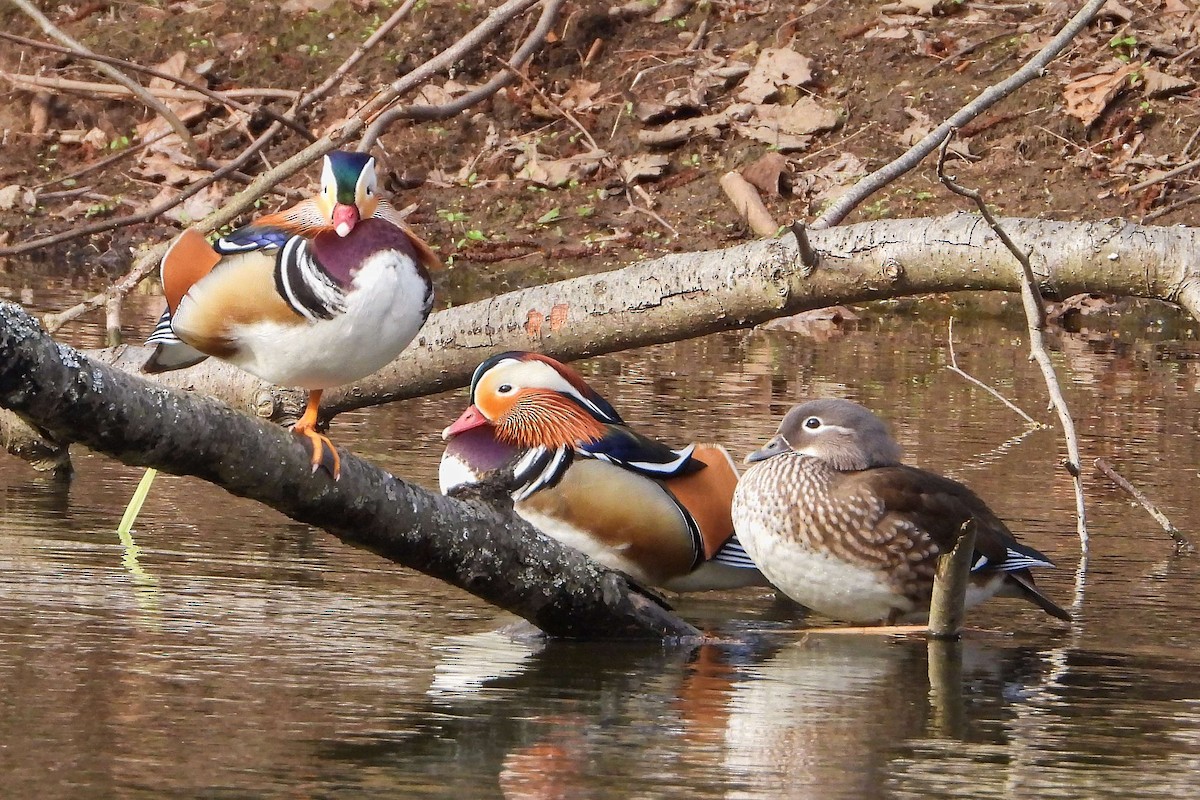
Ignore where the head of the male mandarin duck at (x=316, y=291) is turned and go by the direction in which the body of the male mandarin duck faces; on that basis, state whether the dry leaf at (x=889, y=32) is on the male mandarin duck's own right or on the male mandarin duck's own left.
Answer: on the male mandarin duck's own left

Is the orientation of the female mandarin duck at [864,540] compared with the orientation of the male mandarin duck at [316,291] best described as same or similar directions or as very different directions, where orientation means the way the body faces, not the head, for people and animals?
very different directions

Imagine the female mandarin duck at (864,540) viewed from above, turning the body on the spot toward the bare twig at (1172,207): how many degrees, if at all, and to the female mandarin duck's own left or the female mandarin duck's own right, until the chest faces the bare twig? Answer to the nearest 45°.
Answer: approximately 90° to the female mandarin duck's own right

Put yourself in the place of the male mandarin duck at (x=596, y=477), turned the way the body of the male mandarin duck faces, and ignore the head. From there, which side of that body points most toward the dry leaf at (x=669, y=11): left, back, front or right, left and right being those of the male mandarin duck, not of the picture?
right

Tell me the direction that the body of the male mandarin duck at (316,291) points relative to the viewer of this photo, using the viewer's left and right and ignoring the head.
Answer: facing the viewer and to the right of the viewer

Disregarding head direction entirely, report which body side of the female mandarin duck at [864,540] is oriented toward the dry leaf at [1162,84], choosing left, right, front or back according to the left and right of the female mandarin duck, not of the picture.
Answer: right

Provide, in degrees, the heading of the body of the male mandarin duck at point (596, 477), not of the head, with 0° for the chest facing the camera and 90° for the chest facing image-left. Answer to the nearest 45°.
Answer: approximately 90°

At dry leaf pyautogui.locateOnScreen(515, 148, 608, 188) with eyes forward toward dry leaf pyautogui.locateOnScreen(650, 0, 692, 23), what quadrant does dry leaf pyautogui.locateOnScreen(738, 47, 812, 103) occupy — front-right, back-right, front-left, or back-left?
front-right

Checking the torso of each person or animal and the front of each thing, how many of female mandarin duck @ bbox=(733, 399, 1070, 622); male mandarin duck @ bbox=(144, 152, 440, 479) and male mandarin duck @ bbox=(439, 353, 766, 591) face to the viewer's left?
2

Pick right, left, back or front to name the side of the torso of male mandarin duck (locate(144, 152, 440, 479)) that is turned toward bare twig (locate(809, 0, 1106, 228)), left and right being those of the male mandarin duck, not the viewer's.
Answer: left

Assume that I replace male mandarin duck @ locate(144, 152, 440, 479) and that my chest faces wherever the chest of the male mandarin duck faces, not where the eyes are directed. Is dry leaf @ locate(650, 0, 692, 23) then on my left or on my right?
on my left

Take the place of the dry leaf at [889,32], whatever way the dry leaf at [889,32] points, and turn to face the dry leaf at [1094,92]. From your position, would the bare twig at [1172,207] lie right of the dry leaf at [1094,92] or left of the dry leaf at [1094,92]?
right

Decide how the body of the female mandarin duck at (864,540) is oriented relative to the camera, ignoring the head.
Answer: to the viewer's left

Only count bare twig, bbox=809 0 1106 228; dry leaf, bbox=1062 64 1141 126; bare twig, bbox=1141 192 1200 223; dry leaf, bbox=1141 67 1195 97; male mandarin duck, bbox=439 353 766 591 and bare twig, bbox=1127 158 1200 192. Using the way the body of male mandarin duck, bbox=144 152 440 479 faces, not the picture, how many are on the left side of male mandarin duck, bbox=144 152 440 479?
6

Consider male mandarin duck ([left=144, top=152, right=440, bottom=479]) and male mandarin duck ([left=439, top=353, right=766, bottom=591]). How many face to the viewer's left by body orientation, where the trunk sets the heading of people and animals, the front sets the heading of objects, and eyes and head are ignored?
1

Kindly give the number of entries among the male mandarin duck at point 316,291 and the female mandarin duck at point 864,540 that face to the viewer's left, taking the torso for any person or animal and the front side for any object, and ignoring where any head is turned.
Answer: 1

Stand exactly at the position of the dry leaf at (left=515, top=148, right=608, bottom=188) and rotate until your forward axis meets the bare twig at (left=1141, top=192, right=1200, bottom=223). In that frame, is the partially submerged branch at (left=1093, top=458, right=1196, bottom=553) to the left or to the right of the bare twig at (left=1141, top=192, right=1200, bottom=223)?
right

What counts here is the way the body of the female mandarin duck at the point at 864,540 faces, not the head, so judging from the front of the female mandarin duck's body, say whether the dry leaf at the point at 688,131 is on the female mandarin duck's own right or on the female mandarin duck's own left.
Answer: on the female mandarin duck's own right
